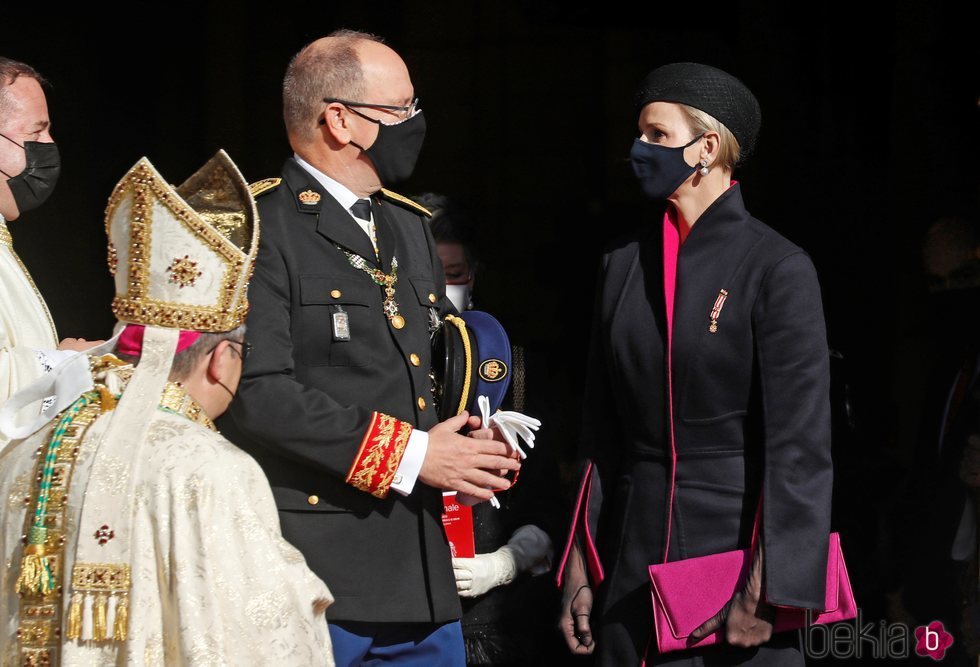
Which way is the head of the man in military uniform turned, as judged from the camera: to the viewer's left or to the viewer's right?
to the viewer's right

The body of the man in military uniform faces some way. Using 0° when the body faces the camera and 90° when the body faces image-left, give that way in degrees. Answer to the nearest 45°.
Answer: approximately 315°

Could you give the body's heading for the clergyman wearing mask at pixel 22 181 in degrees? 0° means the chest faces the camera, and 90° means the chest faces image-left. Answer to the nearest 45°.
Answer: approximately 270°

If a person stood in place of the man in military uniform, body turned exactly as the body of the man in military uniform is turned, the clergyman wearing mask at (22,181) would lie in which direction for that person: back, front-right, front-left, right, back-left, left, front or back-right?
back
